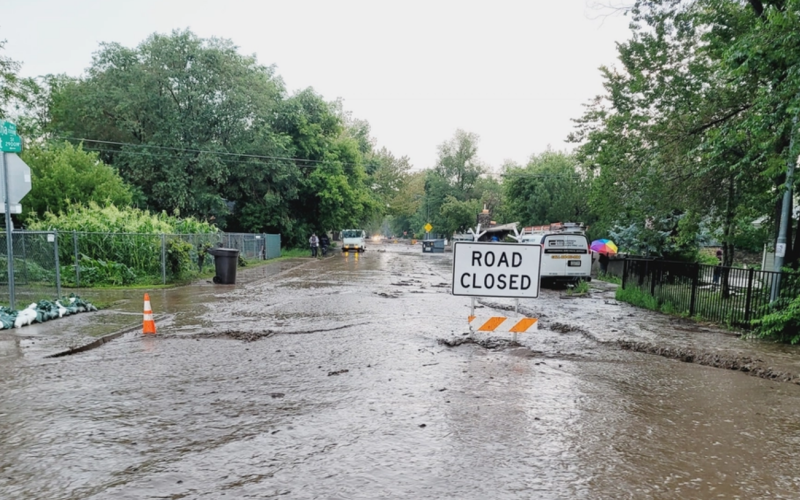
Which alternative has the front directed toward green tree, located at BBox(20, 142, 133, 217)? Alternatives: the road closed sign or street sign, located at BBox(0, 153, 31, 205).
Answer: the street sign

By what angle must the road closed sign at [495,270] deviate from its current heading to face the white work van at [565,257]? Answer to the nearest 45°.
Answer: approximately 180°

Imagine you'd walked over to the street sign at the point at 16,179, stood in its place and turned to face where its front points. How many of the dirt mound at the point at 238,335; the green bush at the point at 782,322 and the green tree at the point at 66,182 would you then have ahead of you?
1

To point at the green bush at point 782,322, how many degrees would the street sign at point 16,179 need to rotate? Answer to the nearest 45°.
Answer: approximately 135° to its right

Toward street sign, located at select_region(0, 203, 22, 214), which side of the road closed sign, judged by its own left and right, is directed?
right

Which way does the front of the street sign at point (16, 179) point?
away from the camera

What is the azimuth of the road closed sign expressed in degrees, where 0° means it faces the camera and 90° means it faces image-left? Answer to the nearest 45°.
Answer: approximately 0°
